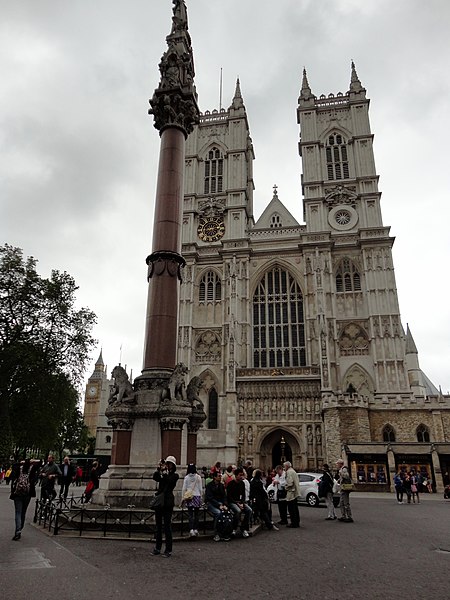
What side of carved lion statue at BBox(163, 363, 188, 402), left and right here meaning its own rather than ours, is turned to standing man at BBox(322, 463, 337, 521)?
left

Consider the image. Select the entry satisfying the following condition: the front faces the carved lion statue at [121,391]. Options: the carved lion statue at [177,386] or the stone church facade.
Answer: the stone church facade

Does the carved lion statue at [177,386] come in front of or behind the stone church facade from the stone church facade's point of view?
in front

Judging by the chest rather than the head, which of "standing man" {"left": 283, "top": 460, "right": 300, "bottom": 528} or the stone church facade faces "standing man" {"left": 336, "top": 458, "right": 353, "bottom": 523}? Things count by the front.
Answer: the stone church facade

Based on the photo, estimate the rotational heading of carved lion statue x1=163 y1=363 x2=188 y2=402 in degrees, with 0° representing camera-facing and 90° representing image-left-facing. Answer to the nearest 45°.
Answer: approximately 315°

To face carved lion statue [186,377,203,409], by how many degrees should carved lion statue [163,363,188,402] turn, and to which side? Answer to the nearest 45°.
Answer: approximately 90° to its left

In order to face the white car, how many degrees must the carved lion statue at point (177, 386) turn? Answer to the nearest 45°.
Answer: approximately 90° to its left
